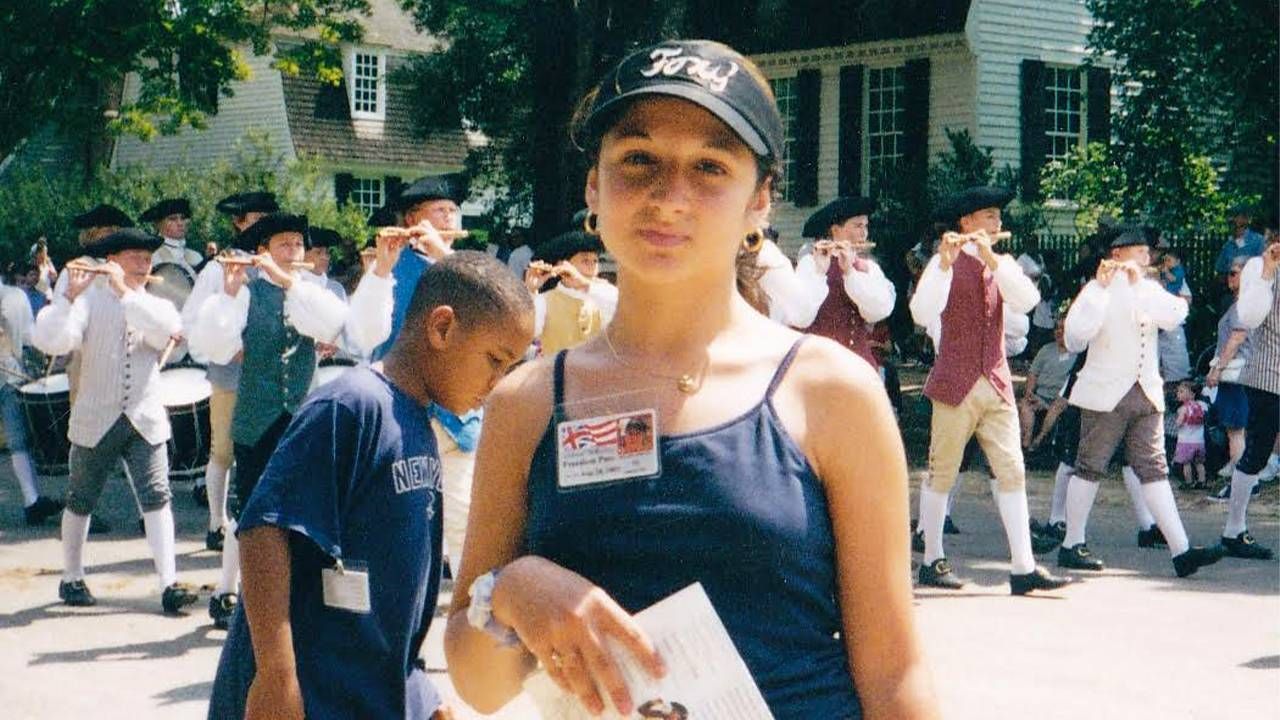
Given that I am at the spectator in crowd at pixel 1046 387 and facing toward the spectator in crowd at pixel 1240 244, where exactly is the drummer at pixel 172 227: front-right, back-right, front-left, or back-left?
back-left

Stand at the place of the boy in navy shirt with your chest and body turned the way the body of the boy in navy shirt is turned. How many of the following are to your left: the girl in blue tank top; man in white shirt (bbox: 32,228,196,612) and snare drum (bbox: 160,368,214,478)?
2

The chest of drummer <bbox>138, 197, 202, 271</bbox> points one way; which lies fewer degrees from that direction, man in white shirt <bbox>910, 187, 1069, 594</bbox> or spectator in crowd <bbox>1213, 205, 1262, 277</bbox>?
the man in white shirt

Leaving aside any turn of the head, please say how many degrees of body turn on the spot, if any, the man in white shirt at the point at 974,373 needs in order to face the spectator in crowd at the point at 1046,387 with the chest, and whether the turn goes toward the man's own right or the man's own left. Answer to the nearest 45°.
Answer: approximately 135° to the man's own left
